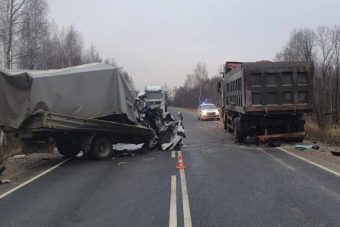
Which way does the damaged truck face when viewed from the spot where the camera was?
facing away from the viewer and to the right of the viewer

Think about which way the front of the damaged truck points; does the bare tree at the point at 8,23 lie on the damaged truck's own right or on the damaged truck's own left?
on the damaged truck's own left
